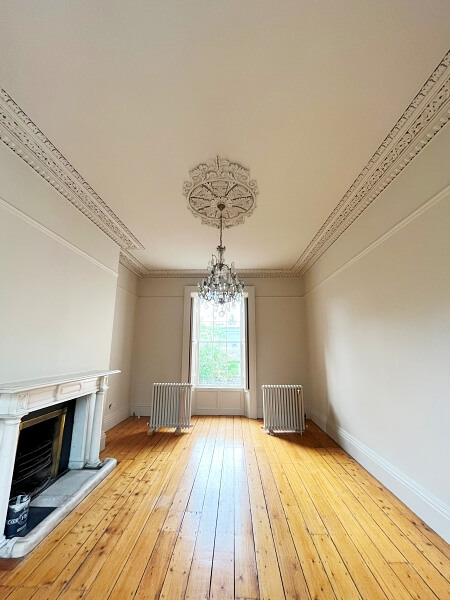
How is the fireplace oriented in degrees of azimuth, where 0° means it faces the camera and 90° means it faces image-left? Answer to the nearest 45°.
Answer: approximately 315°
